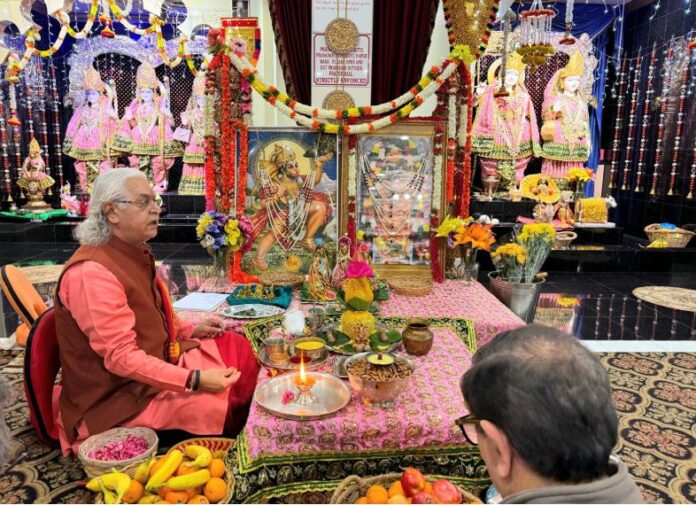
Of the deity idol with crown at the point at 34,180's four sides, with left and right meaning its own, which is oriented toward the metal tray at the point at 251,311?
front

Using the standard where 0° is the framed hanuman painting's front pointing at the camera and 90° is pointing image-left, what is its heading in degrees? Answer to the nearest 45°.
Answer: approximately 0°

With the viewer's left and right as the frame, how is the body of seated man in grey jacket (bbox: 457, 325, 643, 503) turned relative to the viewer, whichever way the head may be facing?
facing away from the viewer and to the left of the viewer

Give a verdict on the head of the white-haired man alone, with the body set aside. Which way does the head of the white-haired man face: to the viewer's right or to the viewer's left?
to the viewer's right

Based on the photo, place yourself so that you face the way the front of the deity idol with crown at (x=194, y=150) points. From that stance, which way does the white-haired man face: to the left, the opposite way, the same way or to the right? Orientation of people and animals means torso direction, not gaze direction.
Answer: to the left

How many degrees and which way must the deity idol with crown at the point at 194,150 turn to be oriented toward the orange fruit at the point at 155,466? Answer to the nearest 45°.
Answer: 0° — it already faces it

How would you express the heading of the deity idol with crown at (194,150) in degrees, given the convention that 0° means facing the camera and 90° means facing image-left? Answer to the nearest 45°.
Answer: approximately 0°

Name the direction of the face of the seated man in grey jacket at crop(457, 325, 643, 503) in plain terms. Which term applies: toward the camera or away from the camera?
away from the camera

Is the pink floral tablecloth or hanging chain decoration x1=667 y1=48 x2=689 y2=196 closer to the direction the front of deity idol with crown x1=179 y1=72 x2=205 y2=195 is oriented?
the pink floral tablecloth

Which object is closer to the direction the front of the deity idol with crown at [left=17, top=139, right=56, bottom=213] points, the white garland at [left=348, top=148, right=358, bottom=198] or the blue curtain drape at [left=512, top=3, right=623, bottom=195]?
the white garland

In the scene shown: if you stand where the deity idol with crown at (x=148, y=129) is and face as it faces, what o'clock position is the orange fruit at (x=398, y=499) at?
The orange fruit is roughly at 12 o'clock from the deity idol with crown.
